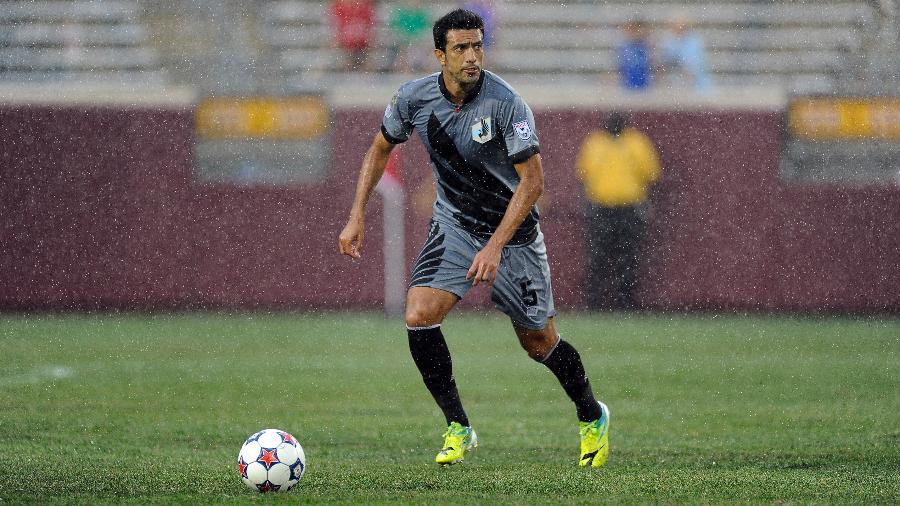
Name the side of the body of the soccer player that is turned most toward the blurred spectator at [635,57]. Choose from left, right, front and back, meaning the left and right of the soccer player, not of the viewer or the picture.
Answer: back

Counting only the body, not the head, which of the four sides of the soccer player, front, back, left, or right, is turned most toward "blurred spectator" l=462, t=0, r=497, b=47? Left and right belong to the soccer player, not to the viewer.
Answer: back

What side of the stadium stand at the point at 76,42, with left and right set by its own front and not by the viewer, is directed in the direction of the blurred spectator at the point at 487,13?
left

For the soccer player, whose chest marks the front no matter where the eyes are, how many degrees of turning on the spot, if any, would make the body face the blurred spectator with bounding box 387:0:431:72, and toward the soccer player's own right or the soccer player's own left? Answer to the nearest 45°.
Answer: approximately 180°

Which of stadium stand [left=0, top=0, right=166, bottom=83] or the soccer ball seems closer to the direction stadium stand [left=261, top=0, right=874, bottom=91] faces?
the soccer ball

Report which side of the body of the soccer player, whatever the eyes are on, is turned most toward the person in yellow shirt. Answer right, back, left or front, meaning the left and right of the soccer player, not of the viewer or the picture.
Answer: back

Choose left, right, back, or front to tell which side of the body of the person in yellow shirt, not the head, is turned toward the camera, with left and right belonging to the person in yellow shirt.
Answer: back

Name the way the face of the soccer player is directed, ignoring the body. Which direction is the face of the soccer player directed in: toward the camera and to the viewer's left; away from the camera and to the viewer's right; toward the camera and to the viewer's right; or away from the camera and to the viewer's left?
toward the camera and to the viewer's right

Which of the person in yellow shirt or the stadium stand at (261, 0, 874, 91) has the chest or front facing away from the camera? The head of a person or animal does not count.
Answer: the person in yellow shirt
